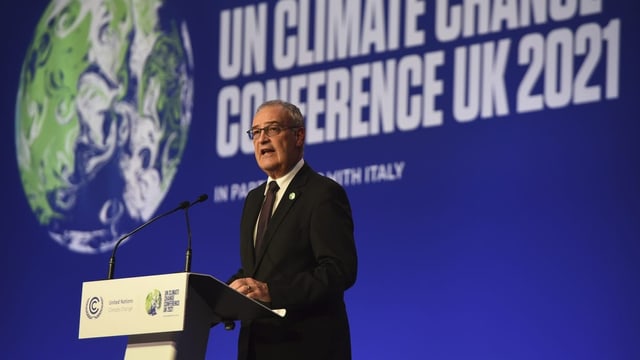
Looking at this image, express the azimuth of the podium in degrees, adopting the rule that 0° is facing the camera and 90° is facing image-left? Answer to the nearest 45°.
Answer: approximately 45°

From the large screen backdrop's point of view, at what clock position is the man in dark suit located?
The man in dark suit is roughly at 11 o'clock from the large screen backdrop.

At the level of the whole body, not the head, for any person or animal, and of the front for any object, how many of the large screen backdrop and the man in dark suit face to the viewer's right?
0
